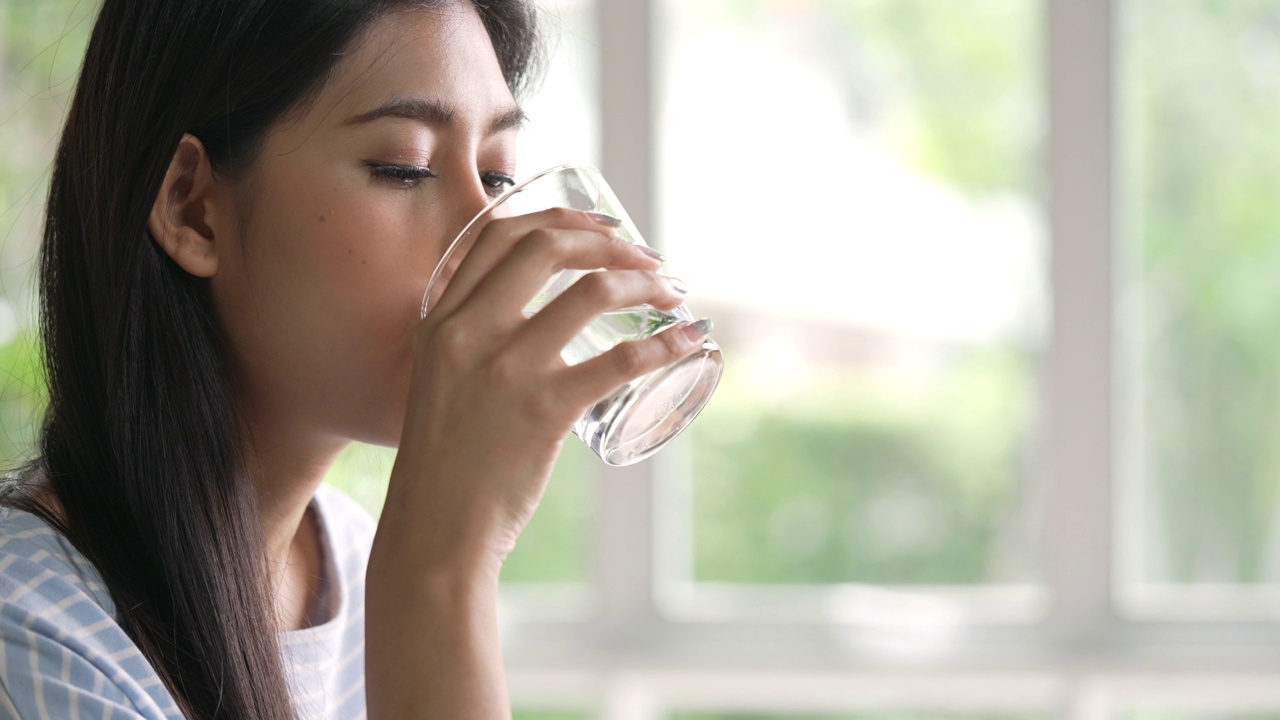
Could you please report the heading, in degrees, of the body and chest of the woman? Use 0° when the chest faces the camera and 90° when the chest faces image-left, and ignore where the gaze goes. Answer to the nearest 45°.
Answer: approximately 315°
